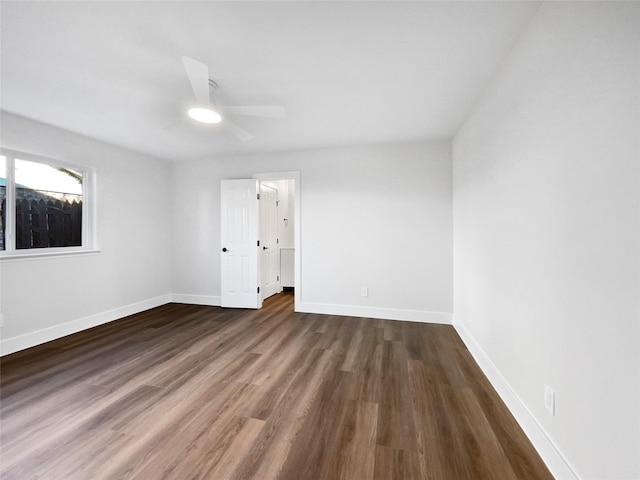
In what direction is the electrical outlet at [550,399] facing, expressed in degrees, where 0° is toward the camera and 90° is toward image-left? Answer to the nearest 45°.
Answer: approximately 45°

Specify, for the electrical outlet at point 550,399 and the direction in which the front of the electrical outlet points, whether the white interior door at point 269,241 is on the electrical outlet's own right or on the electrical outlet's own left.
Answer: on the electrical outlet's own right

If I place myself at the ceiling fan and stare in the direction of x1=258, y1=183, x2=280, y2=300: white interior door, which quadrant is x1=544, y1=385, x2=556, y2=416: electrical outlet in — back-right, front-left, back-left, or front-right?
back-right

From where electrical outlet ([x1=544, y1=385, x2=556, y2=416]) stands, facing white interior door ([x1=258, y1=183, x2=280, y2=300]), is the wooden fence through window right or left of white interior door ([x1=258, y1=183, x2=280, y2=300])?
left

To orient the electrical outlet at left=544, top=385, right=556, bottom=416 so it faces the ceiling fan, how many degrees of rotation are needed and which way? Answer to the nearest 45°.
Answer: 0° — it already faces it

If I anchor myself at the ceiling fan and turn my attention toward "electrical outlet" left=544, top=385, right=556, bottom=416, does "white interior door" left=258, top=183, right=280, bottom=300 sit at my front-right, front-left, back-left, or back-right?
back-left
